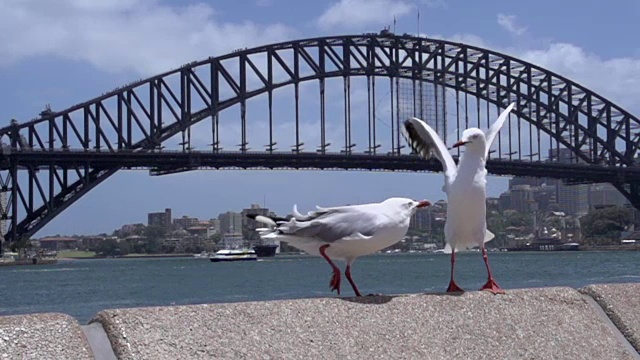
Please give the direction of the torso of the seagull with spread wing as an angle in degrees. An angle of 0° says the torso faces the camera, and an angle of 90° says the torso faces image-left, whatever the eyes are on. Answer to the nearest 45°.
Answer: approximately 45°

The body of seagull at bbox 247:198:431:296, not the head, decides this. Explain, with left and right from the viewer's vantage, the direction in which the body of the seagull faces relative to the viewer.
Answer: facing to the right of the viewer

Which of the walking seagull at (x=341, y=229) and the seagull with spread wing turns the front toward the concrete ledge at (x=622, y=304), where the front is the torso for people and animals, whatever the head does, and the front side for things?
the walking seagull

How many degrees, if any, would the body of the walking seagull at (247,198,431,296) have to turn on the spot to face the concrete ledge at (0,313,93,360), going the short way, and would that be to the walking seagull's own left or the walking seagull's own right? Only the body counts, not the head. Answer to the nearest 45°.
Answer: approximately 135° to the walking seagull's own right

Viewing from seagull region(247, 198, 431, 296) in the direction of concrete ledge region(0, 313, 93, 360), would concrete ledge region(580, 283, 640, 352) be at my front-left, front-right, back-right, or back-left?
back-left

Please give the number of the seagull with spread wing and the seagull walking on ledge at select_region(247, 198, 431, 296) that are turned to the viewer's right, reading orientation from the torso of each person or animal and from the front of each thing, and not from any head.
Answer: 1
